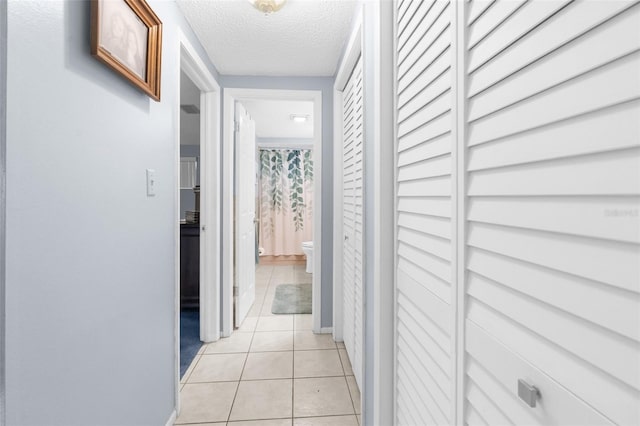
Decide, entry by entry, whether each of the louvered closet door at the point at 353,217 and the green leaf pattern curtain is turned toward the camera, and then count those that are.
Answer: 1

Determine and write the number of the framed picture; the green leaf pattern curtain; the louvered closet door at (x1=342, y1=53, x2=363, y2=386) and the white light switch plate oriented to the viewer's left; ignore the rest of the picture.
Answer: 1

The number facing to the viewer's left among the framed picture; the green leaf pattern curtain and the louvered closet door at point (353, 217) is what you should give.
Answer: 1

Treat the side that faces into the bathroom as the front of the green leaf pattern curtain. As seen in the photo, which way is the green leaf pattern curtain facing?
toward the camera

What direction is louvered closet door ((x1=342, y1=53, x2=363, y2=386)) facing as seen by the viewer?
to the viewer's left

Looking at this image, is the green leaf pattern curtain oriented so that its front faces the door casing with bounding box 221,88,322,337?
yes

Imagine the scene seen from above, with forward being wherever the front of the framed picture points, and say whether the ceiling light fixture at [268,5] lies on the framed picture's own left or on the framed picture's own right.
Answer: on the framed picture's own left

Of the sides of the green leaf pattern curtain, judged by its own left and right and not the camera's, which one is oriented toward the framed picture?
front

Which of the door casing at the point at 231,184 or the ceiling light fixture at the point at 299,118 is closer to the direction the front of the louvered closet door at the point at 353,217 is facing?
the door casing

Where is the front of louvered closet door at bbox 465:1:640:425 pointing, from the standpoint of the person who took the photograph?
facing the viewer and to the left of the viewer

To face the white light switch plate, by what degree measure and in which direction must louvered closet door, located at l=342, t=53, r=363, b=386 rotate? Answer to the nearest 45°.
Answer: approximately 45° to its left

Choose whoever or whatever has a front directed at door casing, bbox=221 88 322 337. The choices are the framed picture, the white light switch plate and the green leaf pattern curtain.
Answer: the green leaf pattern curtain

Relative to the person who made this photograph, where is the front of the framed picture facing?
facing the viewer and to the right of the viewer

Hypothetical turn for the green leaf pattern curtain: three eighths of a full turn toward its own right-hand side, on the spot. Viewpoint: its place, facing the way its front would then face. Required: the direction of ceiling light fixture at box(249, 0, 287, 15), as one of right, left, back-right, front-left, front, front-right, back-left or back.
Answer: back-left
